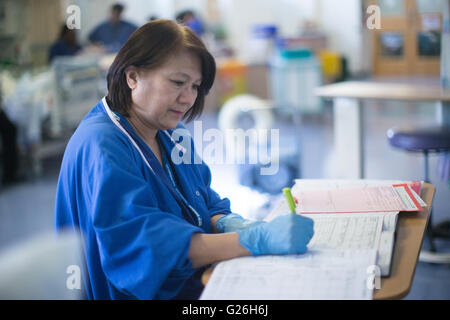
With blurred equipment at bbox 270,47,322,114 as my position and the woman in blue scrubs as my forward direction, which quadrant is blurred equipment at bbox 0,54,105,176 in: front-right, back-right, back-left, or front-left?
front-right

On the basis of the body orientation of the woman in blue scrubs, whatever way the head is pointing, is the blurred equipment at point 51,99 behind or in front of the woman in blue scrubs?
behind

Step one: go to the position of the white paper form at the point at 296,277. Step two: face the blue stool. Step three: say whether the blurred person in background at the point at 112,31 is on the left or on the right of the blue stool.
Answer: left

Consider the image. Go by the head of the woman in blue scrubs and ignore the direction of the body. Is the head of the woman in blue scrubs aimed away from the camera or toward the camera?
toward the camera

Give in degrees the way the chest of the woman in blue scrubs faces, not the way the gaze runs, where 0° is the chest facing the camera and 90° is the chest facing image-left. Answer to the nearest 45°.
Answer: approximately 315°
